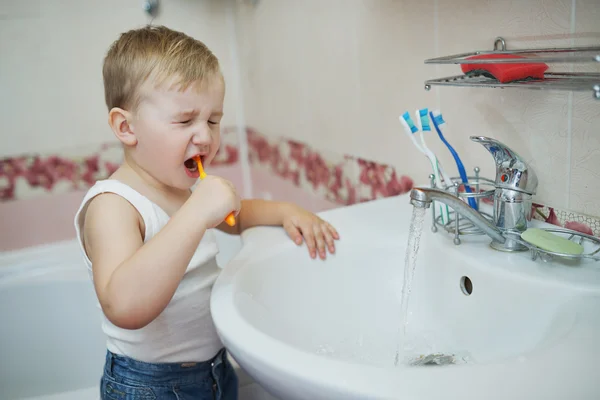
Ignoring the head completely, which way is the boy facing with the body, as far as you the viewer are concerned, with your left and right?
facing the viewer and to the right of the viewer

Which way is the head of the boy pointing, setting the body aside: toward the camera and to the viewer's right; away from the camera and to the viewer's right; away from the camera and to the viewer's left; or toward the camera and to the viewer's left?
toward the camera and to the viewer's right

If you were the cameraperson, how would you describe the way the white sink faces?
facing the viewer and to the left of the viewer
